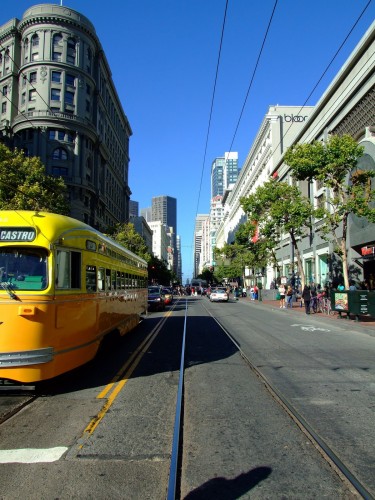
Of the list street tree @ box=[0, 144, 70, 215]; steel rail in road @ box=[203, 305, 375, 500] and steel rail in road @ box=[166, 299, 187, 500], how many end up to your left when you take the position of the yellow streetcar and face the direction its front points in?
2

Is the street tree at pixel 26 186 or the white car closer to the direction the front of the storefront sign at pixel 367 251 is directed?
the street tree

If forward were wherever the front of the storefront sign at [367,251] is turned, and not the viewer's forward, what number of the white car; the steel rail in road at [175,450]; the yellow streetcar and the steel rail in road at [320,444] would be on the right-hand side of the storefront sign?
1

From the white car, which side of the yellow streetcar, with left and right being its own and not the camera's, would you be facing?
back

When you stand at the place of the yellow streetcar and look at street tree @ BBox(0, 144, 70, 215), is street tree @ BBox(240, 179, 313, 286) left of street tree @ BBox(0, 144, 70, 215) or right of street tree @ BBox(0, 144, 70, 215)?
right

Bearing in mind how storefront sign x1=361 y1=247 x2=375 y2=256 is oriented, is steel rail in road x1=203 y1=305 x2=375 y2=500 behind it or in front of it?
in front

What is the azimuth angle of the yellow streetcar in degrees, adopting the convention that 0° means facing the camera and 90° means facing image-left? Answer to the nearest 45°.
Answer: approximately 45°

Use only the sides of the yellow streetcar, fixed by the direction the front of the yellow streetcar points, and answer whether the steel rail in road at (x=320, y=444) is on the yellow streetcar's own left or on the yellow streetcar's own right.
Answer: on the yellow streetcar's own left

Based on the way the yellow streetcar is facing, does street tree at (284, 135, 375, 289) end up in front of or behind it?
behind

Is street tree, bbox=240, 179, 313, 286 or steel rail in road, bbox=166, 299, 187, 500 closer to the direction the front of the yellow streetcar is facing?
the steel rail in road

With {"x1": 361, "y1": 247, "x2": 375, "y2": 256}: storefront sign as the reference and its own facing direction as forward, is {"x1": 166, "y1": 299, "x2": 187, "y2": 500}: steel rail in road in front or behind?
in front

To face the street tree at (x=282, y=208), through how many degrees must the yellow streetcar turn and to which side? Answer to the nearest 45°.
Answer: approximately 180°

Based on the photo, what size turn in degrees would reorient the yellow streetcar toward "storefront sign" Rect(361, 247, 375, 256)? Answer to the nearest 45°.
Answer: approximately 180°

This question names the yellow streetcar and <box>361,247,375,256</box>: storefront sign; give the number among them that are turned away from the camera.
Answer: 0

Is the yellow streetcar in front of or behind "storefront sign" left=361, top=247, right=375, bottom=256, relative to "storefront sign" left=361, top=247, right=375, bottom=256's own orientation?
in front
